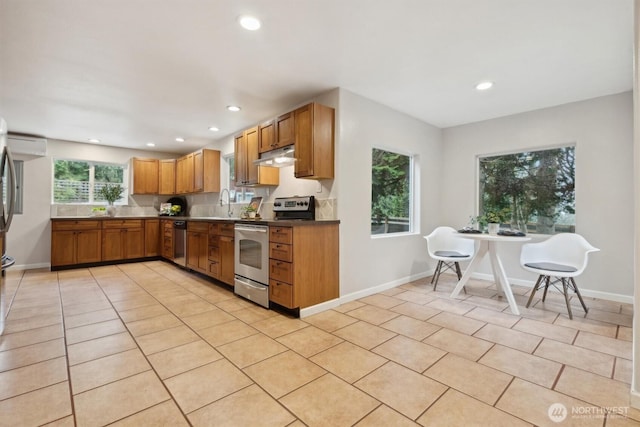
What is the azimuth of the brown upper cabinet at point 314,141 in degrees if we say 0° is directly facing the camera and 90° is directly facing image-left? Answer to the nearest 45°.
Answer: approximately 45°

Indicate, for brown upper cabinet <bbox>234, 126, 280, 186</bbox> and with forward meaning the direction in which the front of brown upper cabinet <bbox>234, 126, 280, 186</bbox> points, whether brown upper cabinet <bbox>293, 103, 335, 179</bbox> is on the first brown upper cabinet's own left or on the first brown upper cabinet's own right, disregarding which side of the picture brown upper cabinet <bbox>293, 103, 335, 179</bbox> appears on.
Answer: on the first brown upper cabinet's own left

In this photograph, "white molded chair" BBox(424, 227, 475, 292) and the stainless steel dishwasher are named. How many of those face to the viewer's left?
1

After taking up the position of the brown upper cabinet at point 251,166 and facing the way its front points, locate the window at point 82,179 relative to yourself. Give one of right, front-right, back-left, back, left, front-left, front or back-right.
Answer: right

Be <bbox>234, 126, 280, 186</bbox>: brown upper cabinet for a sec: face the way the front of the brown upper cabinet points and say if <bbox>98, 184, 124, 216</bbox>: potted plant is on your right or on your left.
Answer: on your right

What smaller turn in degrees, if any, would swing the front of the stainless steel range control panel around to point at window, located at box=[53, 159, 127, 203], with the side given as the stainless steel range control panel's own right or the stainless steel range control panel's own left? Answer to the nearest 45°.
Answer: approximately 90° to the stainless steel range control panel's own right

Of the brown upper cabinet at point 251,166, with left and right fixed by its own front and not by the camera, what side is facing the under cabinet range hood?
left

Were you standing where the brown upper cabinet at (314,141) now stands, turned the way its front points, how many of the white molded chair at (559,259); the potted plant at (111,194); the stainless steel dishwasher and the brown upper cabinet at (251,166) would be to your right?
3

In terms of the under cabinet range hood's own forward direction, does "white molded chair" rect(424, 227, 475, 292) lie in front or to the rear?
to the rear

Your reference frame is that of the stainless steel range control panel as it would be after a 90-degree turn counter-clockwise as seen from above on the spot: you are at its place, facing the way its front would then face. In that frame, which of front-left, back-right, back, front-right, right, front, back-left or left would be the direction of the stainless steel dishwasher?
back

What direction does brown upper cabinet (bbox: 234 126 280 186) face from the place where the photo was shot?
facing the viewer and to the left of the viewer
